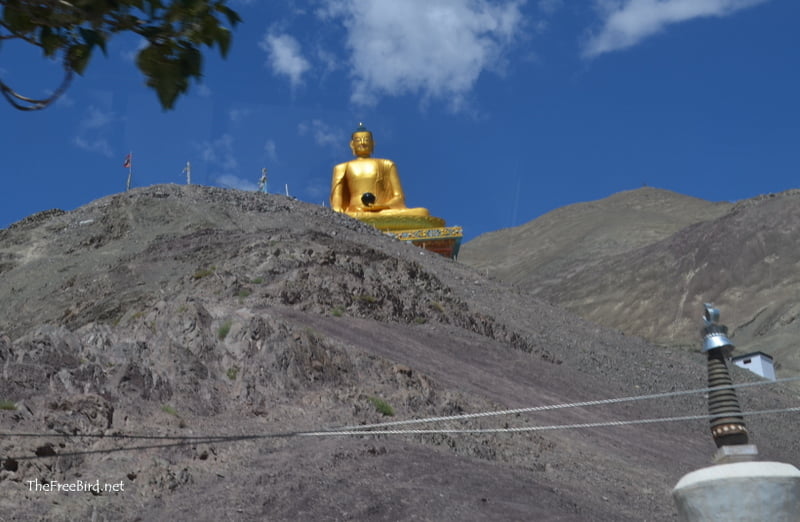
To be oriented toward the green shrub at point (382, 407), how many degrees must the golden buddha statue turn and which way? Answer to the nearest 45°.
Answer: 0° — it already faces it

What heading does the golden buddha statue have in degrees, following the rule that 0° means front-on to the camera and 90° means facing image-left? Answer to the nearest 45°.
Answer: approximately 0°
